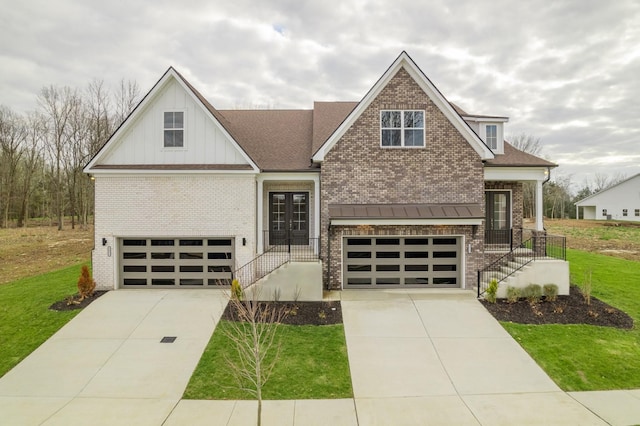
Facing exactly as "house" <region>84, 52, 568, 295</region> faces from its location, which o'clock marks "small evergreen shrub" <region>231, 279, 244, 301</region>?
The small evergreen shrub is roughly at 2 o'clock from the house.

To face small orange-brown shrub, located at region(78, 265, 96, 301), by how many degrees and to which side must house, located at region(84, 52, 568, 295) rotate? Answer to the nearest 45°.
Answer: approximately 90° to its right

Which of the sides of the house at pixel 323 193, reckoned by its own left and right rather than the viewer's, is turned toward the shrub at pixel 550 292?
left

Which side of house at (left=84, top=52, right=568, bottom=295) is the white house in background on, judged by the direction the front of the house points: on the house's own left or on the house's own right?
on the house's own left

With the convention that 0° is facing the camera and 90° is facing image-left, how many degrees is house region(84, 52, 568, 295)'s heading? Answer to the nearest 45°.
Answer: approximately 0°

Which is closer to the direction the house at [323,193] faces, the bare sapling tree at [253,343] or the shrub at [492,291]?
the bare sapling tree

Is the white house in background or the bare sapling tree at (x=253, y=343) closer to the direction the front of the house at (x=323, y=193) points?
the bare sapling tree

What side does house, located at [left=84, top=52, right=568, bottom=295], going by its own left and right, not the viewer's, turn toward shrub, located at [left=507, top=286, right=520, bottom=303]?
left

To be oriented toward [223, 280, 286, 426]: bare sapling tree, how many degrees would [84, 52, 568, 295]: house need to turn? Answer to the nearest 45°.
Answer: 0° — it already faces it

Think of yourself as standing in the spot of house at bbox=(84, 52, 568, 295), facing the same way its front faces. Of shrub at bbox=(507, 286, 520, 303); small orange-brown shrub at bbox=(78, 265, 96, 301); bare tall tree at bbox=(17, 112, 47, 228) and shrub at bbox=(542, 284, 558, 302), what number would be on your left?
2

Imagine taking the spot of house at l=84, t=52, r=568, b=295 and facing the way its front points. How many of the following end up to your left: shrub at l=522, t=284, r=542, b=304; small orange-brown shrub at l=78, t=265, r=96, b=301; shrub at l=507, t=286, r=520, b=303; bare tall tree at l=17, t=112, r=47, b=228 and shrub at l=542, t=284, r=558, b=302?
3

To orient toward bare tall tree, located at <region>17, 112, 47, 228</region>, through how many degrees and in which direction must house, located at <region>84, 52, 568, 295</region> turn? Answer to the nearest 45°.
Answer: approximately 135° to its right
